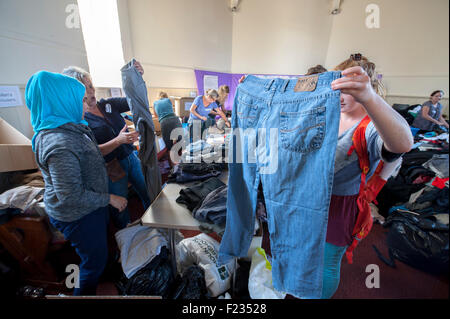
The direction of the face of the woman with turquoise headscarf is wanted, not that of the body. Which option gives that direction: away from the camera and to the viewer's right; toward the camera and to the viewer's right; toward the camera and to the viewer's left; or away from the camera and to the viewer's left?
away from the camera and to the viewer's right

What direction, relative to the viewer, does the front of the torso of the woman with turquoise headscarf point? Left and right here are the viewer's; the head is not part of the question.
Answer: facing to the right of the viewer

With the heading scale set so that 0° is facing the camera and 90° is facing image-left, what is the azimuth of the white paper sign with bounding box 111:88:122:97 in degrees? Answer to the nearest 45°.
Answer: approximately 0°

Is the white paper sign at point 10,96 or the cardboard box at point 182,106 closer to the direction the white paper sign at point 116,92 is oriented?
the white paper sign

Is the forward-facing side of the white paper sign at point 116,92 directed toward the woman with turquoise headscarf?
yes

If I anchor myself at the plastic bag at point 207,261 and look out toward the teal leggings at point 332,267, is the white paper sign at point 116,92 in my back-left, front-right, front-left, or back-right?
back-left
